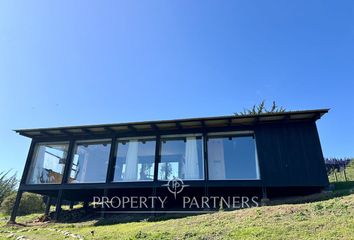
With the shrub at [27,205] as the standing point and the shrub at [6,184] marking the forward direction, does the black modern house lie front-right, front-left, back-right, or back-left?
back-right

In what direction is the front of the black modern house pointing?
toward the camera

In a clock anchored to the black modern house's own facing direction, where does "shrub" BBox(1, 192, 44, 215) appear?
The shrub is roughly at 4 o'clock from the black modern house.

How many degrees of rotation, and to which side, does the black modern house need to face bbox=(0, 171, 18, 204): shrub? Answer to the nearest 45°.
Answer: approximately 135° to its right
